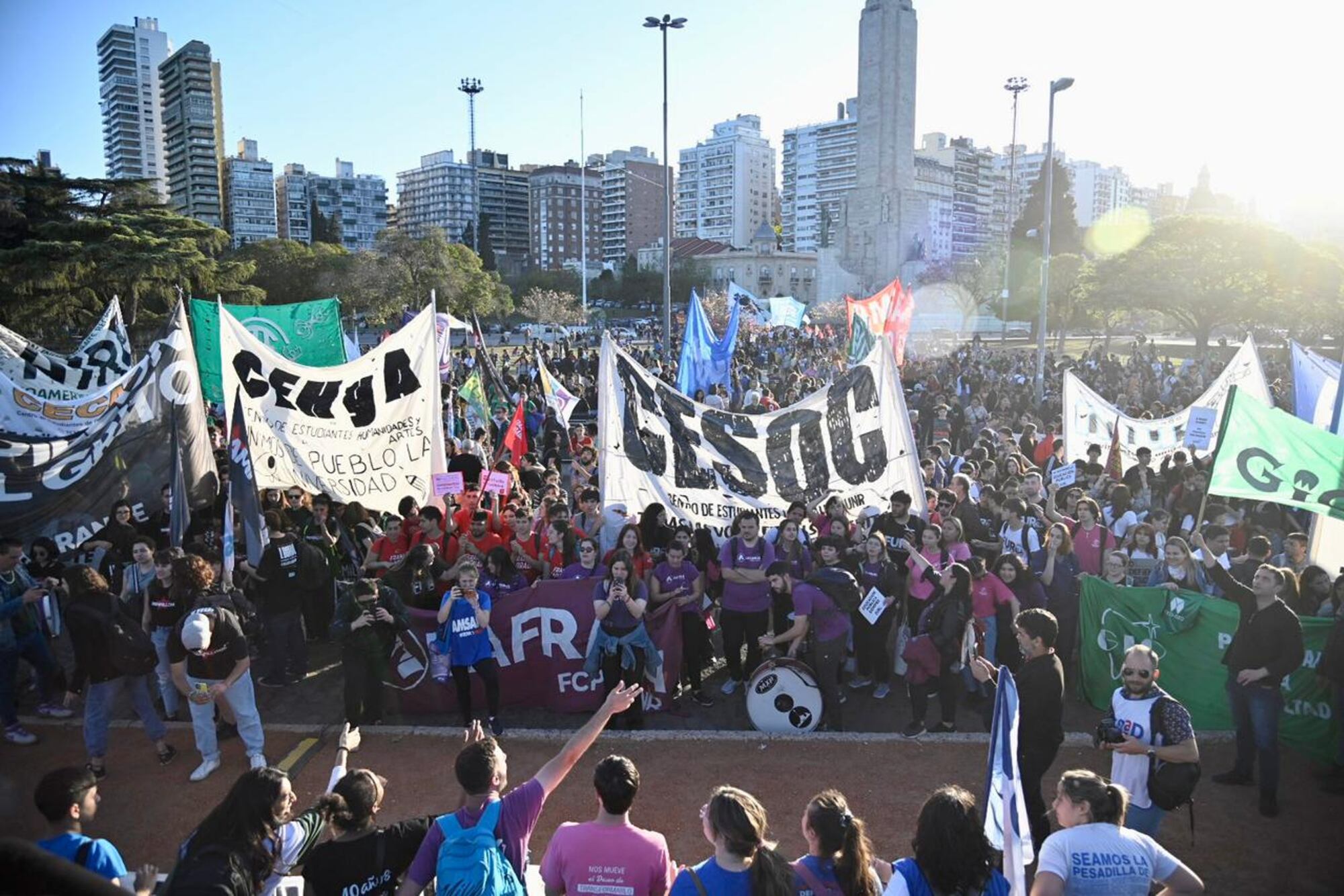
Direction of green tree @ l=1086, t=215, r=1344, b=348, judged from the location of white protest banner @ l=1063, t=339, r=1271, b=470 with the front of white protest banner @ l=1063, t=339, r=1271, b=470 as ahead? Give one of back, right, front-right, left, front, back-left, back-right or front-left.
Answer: back

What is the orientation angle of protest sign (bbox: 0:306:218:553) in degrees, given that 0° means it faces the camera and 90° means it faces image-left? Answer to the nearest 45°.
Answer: approximately 0°

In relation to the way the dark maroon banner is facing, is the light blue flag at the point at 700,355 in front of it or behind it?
behind

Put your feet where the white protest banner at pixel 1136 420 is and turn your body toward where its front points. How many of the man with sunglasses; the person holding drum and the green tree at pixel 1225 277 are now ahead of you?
2

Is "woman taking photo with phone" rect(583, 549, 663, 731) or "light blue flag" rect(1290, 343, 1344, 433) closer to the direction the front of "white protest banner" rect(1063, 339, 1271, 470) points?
the woman taking photo with phone

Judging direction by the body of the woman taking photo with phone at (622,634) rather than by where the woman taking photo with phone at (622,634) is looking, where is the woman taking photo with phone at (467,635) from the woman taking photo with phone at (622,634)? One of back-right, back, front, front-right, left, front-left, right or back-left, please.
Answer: right

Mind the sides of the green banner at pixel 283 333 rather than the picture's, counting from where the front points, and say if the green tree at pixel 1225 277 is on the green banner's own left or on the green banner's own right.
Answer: on the green banner's own left
